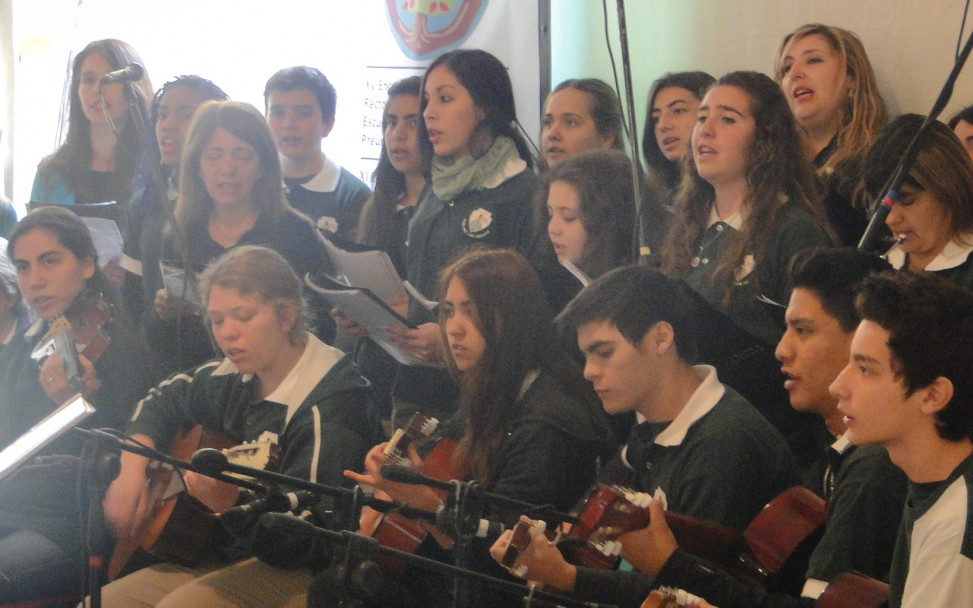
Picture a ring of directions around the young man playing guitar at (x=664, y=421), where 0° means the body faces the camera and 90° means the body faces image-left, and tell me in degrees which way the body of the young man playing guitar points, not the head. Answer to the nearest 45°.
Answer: approximately 45°

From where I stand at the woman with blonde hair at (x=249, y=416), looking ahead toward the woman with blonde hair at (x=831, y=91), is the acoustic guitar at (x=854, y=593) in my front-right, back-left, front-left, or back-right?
front-right

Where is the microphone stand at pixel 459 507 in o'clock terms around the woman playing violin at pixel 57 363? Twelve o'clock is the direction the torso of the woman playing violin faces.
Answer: The microphone stand is roughly at 10 o'clock from the woman playing violin.

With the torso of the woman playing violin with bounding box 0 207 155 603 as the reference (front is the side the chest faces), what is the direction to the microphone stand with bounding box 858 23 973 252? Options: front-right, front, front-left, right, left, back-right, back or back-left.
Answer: left

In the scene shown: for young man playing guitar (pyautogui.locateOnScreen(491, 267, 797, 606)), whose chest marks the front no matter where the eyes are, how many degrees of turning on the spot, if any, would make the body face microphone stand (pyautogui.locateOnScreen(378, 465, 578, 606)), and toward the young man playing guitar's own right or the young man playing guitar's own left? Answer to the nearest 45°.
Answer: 0° — they already face it

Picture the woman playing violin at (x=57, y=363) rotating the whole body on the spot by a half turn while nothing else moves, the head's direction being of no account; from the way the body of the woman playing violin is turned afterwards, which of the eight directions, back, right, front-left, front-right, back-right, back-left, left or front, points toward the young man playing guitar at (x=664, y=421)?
right

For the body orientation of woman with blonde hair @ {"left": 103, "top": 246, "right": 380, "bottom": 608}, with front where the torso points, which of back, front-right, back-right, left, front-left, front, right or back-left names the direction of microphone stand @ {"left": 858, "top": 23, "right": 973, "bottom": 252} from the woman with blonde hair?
left

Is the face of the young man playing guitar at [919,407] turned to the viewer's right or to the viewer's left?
to the viewer's left

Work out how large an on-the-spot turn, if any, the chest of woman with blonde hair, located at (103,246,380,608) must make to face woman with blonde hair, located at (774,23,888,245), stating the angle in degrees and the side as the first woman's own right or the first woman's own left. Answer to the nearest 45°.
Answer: approximately 135° to the first woman's own left

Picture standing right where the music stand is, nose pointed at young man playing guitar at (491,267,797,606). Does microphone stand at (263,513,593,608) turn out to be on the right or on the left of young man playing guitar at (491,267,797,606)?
right

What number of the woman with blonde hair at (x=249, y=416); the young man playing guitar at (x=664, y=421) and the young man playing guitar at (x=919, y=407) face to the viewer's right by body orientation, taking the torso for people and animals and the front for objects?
0

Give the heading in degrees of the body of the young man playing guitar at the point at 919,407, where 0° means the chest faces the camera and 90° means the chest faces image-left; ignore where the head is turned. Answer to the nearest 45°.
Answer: approximately 90°

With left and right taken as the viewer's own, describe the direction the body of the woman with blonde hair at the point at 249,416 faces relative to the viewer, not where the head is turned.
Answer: facing the viewer and to the left of the viewer

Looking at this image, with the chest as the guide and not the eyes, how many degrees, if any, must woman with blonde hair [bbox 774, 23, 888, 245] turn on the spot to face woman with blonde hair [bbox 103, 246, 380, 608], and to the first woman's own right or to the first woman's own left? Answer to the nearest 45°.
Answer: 0° — they already face them

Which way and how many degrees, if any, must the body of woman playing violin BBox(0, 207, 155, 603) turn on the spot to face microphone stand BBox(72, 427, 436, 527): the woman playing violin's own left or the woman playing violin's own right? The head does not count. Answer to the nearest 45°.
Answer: approximately 45° to the woman playing violin's own left
